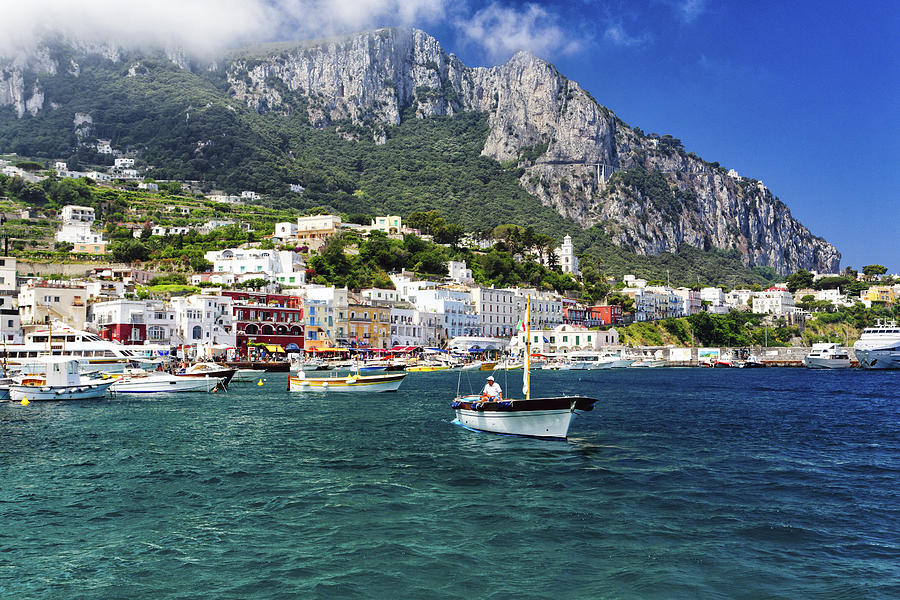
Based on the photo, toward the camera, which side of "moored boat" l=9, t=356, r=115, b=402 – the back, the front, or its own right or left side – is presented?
right

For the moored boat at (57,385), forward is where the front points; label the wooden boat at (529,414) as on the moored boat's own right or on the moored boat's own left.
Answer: on the moored boat's own right
